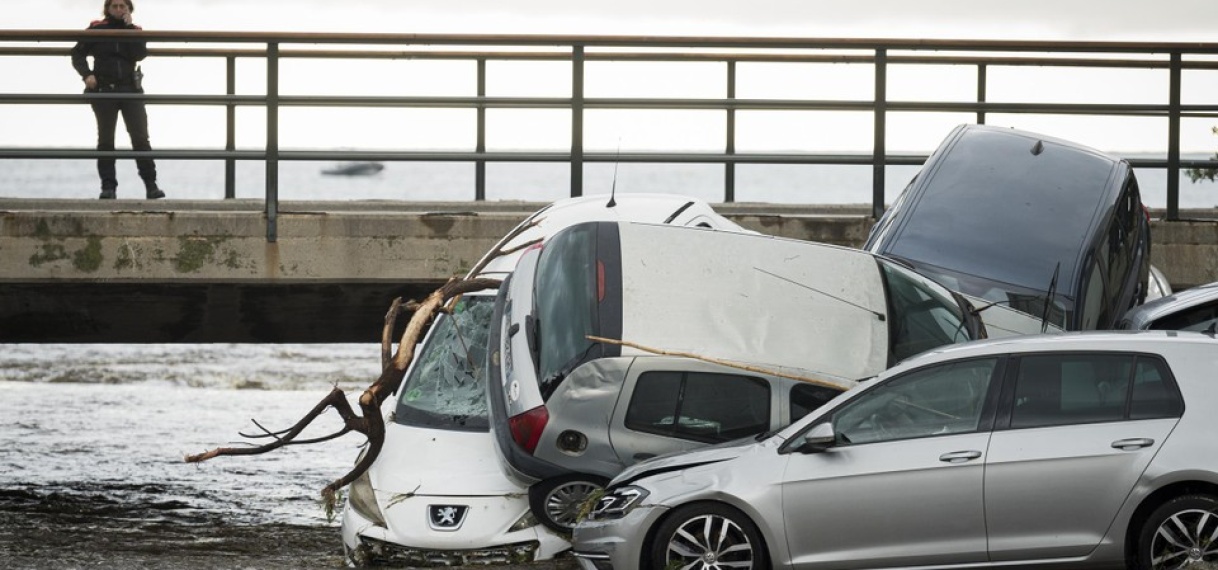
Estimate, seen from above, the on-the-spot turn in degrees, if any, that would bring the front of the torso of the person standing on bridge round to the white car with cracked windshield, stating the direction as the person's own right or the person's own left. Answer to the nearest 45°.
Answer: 0° — they already face it

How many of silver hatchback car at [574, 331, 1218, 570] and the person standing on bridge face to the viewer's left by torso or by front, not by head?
1

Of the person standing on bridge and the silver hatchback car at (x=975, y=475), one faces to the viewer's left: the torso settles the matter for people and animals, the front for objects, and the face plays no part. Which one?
the silver hatchback car

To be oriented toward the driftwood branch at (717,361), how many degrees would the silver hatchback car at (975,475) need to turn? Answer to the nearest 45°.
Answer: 0° — it already faces it

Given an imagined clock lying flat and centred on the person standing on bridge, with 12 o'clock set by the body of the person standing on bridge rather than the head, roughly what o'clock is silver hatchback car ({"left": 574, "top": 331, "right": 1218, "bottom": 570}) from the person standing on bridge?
The silver hatchback car is roughly at 11 o'clock from the person standing on bridge.

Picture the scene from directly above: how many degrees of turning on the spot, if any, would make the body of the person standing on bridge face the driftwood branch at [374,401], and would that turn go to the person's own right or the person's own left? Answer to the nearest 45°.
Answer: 0° — they already face it

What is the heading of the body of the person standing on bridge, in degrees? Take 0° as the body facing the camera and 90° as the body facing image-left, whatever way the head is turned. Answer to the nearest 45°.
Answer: approximately 0°

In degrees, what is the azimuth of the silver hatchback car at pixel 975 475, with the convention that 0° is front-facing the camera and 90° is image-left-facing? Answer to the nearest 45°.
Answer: approximately 90°

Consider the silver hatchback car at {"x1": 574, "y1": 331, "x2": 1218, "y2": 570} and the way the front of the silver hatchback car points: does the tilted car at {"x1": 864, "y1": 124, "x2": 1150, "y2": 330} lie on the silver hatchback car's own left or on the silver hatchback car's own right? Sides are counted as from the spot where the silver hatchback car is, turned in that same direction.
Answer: on the silver hatchback car's own right
